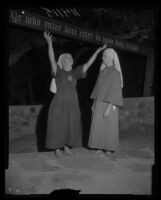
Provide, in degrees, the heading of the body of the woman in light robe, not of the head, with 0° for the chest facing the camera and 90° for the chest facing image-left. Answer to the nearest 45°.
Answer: approximately 45°

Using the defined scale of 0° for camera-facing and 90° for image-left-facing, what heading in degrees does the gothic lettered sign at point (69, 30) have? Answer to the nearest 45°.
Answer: approximately 315°
